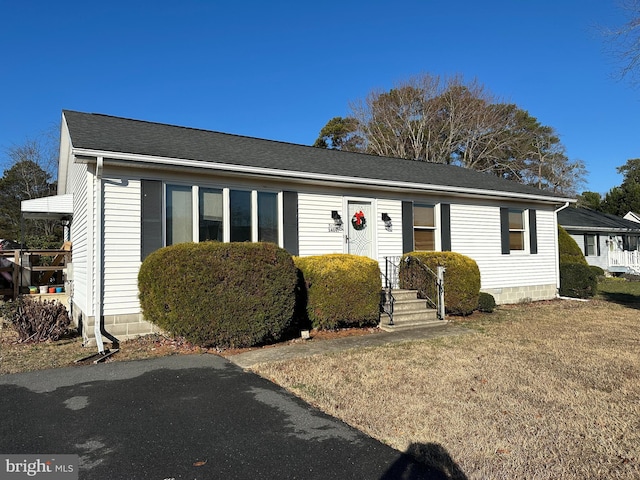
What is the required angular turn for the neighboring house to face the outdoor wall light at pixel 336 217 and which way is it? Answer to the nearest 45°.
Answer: approximately 45° to its right

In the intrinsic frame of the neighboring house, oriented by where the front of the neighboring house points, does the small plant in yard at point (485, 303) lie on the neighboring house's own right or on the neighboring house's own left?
on the neighboring house's own right

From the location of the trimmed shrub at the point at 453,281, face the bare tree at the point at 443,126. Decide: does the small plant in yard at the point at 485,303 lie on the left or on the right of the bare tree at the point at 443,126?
right

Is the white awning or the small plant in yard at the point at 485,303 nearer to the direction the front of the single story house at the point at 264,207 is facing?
the small plant in yard

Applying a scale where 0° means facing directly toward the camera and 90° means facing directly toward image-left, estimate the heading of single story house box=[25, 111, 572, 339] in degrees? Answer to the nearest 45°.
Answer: approximately 315°

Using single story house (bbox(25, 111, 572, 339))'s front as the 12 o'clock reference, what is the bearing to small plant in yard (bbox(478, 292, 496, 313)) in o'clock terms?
The small plant in yard is roughly at 10 o'clock from the single story house.

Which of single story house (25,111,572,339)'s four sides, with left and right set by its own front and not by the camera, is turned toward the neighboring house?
left

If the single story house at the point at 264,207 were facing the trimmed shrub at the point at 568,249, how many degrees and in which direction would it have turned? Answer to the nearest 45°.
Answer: approximately 90° to its left

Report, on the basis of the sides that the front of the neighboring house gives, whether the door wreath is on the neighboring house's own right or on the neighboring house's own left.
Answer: on the neighboring house's own right

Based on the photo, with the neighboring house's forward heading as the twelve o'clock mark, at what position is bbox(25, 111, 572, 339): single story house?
The single story house is roughly at 2 o'clock from the neighboring house.

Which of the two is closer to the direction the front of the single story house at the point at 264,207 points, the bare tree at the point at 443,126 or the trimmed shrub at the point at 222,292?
the trimmed shrub

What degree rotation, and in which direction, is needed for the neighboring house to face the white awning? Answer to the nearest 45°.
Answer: approximately 90° to its right

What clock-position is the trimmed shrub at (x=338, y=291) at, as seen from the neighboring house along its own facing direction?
The trimmed shrub is roughly at 2 o'clock from the neighboring house.
